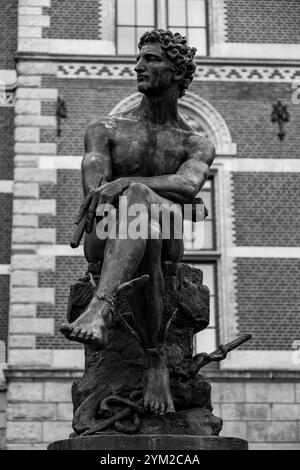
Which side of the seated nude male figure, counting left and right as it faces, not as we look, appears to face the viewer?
front
